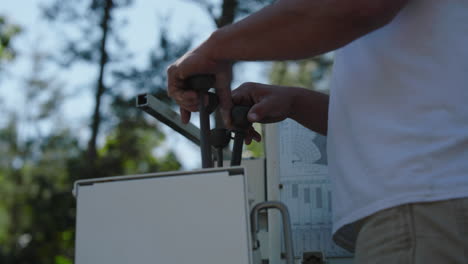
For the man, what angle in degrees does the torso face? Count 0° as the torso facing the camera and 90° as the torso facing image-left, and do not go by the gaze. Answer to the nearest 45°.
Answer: approximately 90°
